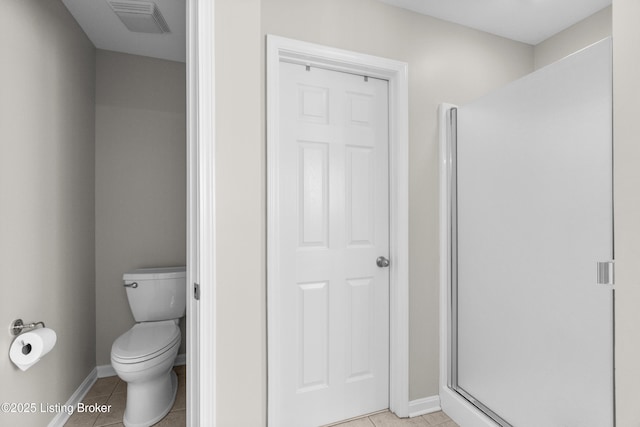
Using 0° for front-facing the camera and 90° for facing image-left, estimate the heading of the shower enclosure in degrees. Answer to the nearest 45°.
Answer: approximately 45°

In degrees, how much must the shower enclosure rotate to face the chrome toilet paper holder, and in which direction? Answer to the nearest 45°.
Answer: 0° — it already faces it

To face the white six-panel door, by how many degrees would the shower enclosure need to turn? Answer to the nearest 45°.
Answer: approximately 45° to its right
